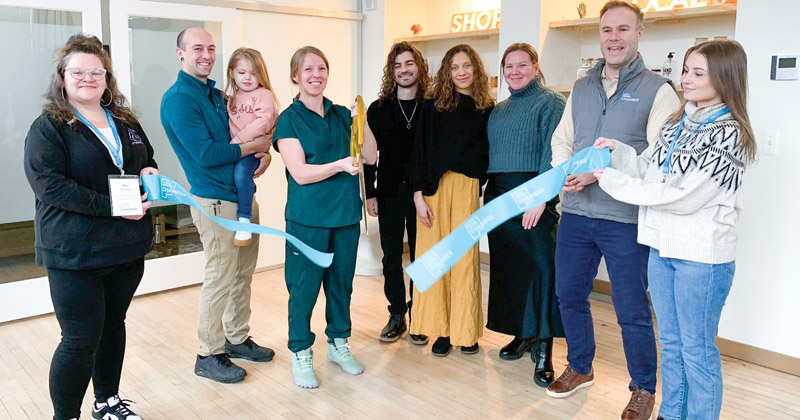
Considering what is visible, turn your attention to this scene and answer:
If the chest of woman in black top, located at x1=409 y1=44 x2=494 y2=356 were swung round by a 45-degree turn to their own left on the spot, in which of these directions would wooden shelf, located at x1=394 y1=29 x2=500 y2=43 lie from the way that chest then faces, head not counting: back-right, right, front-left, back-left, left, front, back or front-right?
back-left

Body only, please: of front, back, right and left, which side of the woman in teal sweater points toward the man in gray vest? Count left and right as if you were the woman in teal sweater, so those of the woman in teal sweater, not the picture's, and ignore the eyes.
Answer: left

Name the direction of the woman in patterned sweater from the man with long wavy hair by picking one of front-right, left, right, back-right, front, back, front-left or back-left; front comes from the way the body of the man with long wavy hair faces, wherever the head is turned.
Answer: front-left

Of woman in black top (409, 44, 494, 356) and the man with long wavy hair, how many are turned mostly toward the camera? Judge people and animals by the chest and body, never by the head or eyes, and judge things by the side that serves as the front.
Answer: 2

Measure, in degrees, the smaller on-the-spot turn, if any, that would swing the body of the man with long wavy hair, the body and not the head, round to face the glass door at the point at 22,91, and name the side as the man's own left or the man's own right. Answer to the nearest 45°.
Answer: approximately 90° to the man's own right

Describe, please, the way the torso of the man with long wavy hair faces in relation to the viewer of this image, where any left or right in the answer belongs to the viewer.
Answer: facing the viewer

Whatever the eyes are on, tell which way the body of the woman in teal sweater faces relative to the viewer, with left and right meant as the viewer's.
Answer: facing the viewer and to the left of the viewer

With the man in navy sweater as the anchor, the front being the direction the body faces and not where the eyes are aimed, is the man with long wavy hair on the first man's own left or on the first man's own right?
on the first man's own left

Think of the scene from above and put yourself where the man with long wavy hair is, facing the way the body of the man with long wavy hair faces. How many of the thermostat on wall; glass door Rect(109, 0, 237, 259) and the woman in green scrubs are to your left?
1

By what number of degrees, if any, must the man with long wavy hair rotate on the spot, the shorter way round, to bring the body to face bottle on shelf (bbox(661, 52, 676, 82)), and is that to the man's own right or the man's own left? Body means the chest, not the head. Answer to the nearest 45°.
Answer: approximately 135° to the man's own left

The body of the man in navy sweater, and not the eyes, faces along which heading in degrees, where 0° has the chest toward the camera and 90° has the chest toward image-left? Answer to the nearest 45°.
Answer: approximately 315°

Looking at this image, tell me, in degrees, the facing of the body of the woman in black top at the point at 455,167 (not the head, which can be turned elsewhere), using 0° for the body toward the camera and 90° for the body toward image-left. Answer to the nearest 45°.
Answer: approximately 0°
